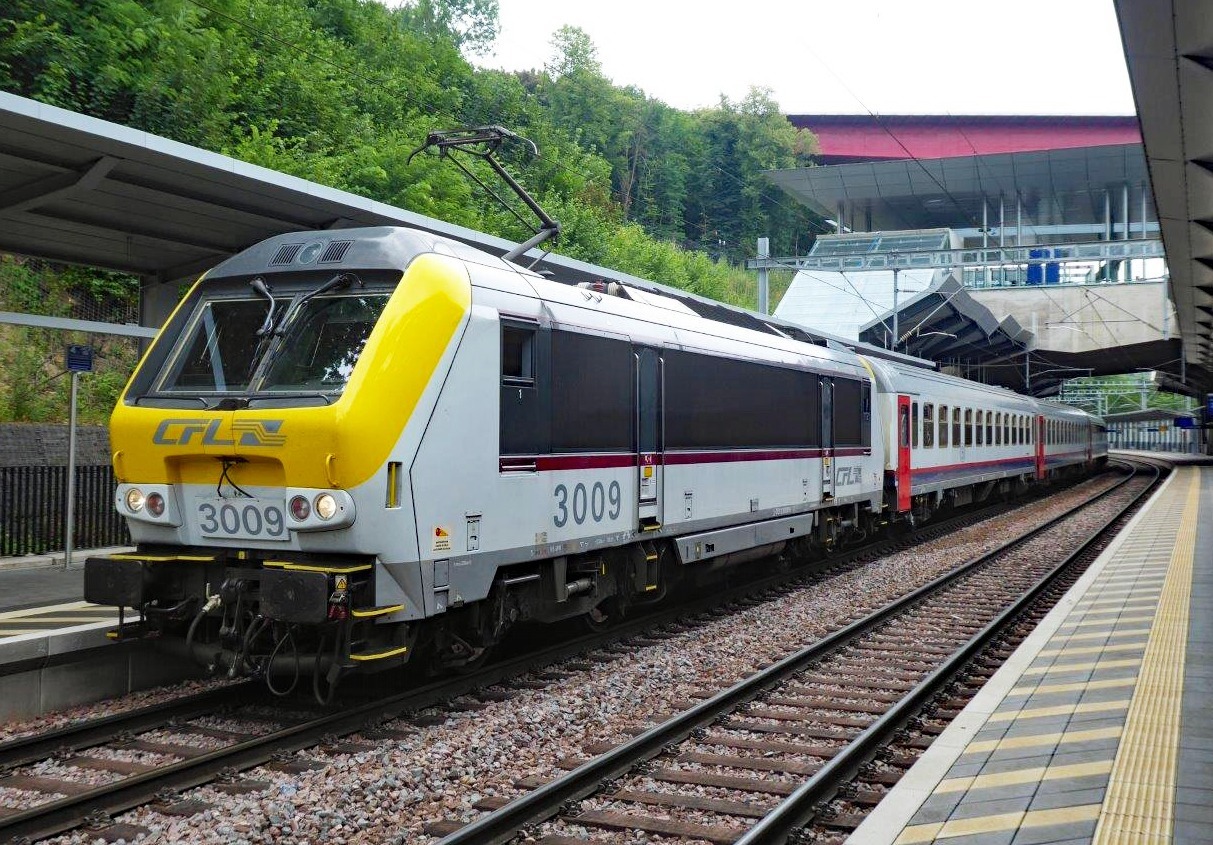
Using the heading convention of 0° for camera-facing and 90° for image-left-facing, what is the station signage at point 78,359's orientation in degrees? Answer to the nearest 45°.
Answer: approximately 0°

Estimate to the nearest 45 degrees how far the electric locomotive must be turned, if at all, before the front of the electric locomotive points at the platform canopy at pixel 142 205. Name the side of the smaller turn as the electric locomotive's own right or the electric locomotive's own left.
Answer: approximately 90° to the electric locomotive's own right

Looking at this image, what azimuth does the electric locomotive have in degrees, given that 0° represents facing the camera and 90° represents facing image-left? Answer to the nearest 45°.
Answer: approximately 45°

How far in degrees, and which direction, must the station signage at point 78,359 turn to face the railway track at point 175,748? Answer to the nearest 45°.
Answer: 0° — it already faces it
